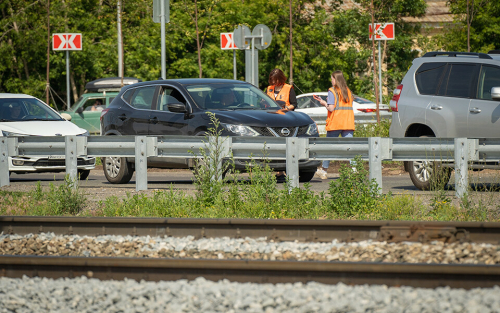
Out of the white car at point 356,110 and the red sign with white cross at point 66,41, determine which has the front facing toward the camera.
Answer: the red sign with white cross

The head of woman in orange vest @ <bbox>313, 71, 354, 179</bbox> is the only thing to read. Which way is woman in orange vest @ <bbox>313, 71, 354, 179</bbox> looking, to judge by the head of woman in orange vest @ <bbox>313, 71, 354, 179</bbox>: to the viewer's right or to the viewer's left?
to the viewer's left

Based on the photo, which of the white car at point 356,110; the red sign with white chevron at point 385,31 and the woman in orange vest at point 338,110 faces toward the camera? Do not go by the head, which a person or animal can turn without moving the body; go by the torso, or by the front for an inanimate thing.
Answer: the red sign with white chevron

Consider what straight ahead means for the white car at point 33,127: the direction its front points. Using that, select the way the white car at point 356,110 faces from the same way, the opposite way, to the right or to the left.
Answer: the opposite way

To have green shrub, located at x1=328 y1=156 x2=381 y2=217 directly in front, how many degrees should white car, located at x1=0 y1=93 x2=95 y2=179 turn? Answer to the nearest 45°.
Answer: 0° — it already faces it

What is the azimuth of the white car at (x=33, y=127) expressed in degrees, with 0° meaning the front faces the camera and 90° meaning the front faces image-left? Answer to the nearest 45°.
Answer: approximately 315°

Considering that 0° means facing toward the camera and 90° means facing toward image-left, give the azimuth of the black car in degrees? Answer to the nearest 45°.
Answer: approximately 315°

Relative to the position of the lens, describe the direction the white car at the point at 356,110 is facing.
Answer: facing away from the viewer and to the left of the viewer

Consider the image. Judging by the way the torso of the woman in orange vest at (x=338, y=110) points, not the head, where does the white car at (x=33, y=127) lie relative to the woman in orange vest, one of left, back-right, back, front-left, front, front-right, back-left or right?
front-left

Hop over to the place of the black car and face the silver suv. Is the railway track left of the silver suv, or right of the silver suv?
right

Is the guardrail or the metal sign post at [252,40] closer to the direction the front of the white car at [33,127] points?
the guardrail

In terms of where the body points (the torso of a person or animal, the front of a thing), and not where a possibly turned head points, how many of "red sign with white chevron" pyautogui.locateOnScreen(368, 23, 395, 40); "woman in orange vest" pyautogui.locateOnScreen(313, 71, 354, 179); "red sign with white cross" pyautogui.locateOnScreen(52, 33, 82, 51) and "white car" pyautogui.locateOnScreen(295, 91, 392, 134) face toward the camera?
2

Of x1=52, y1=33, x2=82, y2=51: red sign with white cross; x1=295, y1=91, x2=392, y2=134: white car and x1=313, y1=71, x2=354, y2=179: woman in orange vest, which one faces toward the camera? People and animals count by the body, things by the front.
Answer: the red sign with white cross

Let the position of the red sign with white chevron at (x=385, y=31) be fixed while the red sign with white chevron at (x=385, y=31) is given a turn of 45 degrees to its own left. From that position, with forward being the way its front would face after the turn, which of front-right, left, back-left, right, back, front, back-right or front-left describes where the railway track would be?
front-right

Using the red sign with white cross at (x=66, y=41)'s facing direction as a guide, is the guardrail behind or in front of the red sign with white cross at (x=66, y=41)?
in front

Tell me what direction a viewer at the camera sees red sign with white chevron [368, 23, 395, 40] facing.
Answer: facing the viewer
